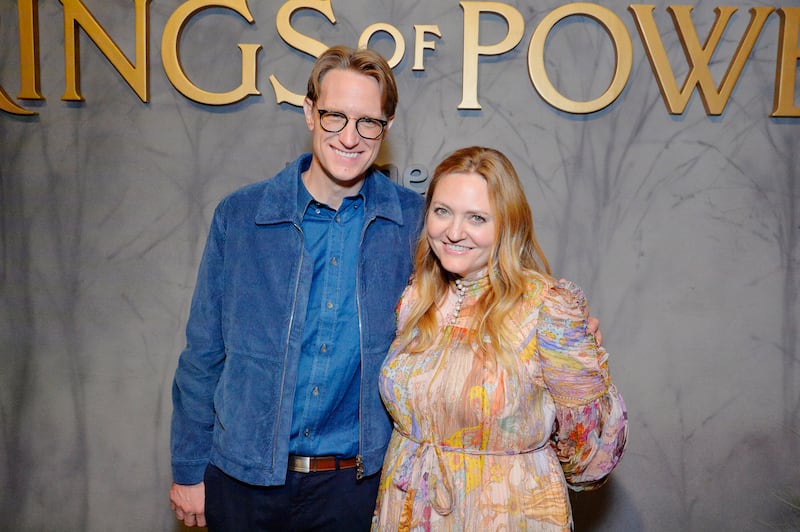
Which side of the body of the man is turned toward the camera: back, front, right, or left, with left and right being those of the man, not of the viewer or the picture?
front
